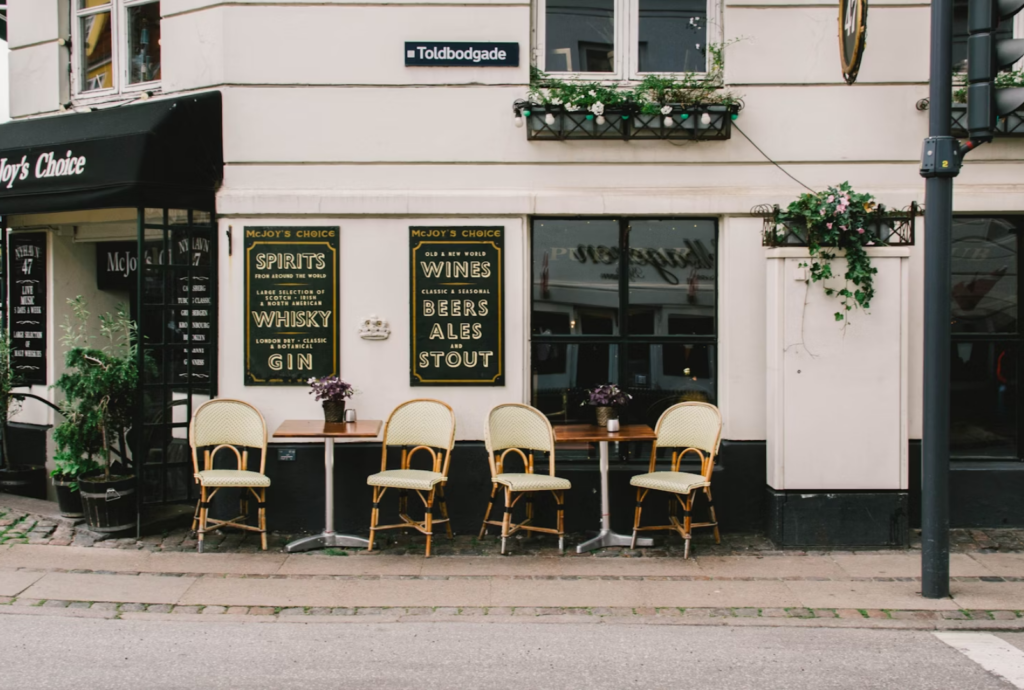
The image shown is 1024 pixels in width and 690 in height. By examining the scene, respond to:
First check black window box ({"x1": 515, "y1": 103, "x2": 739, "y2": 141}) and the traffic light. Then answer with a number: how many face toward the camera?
1

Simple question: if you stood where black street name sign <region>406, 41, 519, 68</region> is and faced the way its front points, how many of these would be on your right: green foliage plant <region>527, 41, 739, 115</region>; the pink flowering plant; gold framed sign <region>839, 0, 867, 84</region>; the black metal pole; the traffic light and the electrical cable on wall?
0

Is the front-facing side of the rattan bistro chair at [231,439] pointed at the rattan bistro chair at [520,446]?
no

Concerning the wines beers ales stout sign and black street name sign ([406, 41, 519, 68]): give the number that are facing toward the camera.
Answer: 2

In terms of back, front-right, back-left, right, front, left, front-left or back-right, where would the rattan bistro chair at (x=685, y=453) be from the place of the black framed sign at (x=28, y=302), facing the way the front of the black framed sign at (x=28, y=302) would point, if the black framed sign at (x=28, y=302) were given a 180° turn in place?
back-right

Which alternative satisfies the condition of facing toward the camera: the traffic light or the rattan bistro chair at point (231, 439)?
the rattan bistro chair

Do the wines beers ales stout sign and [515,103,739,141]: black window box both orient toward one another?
no

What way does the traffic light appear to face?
to the viewer's right

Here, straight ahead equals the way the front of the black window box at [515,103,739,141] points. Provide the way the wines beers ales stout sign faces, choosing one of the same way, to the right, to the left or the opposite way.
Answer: the same way

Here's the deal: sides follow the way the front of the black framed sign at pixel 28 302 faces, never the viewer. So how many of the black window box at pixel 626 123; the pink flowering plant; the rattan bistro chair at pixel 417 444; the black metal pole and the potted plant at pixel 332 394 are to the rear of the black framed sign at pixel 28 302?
0

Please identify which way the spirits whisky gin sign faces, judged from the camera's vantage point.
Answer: facing the viewer

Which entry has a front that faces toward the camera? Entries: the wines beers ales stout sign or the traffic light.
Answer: the wines beers ales stout sign

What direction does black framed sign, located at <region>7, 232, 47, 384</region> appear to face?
toward the camera

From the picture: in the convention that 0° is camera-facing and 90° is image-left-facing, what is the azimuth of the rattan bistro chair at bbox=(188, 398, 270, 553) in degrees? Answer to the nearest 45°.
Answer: approximately 0°

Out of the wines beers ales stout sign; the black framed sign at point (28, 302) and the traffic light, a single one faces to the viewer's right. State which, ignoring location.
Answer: the traffic light

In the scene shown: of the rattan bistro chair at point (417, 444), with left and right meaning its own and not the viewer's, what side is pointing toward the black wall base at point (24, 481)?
right

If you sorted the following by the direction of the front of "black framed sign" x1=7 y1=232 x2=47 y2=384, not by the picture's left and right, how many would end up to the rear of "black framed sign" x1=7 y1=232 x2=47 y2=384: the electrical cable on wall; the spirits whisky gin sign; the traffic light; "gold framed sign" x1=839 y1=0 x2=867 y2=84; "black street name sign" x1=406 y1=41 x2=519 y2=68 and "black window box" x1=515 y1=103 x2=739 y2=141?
0

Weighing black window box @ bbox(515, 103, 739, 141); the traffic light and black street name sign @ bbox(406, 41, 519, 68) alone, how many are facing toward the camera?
2

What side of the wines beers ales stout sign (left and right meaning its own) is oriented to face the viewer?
front
